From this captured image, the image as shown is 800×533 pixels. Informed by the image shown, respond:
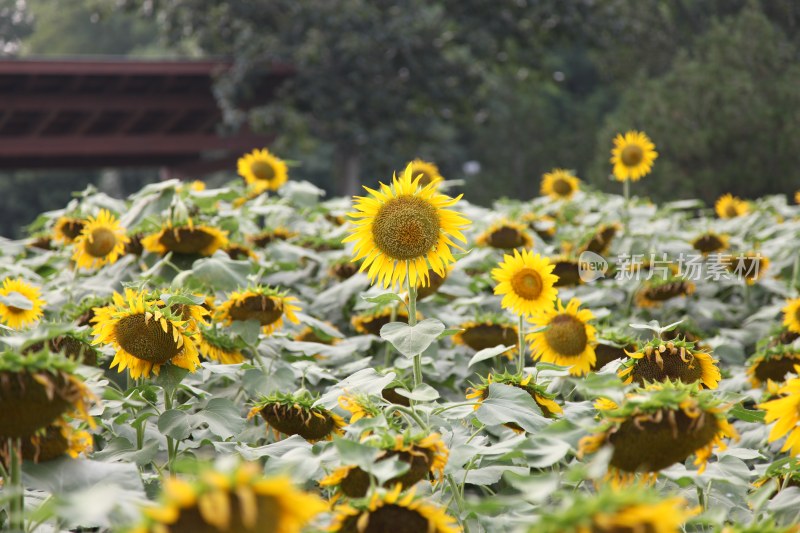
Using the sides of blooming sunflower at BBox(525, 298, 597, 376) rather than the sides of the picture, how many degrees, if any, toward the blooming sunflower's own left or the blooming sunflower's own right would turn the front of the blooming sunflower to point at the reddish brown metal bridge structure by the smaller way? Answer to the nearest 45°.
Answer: approximately 135° to the blooming sunflower's own right

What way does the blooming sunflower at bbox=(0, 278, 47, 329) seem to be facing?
toward the camera

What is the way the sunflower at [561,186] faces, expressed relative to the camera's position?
facing the viewer

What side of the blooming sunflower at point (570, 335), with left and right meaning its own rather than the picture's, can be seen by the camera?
front

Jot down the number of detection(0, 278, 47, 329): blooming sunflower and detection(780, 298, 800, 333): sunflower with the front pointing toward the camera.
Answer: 2

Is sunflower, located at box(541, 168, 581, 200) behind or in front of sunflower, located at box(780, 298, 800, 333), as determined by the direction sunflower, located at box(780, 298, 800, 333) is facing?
behind

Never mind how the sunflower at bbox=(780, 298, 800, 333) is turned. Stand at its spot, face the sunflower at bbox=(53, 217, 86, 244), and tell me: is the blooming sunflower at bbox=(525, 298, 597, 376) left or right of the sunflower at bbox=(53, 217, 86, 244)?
left

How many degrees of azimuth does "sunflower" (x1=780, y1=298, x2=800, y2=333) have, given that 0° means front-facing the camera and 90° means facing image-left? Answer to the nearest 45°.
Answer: approximately 0°

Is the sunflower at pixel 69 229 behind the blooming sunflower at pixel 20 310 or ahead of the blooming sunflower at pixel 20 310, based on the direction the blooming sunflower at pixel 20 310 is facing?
behind

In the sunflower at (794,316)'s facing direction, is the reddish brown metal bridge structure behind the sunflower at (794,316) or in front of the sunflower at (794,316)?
behind

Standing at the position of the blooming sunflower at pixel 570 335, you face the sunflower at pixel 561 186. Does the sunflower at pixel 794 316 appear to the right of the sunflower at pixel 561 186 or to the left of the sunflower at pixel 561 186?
right

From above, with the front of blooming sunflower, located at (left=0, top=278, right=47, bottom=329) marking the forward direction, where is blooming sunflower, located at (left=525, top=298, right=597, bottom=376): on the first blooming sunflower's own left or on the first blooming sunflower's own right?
on the first blooming sunflower's own left
